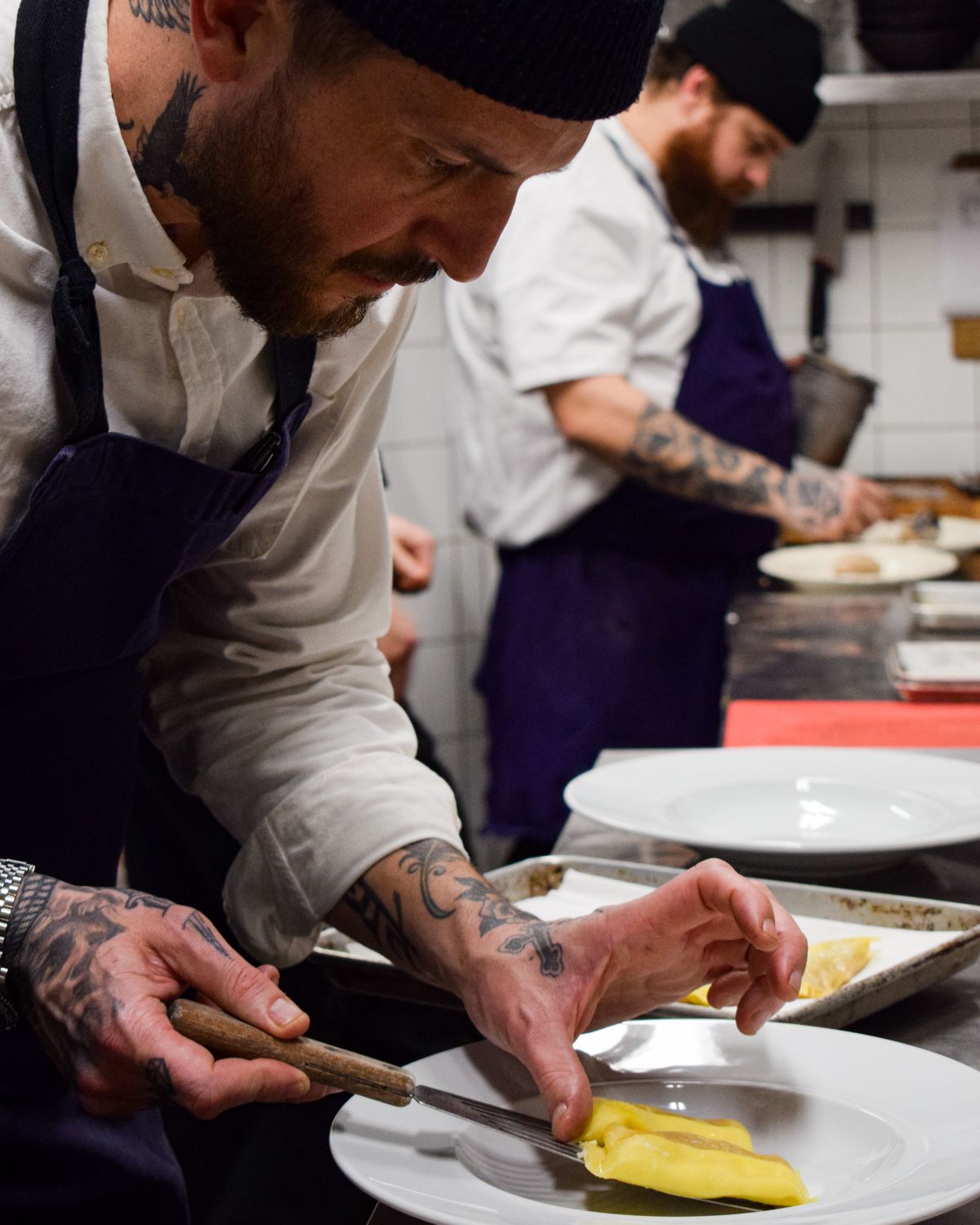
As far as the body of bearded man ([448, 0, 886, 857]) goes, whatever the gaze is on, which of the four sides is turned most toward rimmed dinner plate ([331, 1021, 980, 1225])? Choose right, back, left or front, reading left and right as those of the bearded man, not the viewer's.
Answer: right

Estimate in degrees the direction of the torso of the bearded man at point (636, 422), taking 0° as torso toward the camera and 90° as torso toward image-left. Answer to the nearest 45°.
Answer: approximately 270°

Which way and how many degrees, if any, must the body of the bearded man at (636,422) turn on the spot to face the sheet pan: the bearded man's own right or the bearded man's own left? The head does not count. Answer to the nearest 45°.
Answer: approximately 90° to the bearded man's own right
